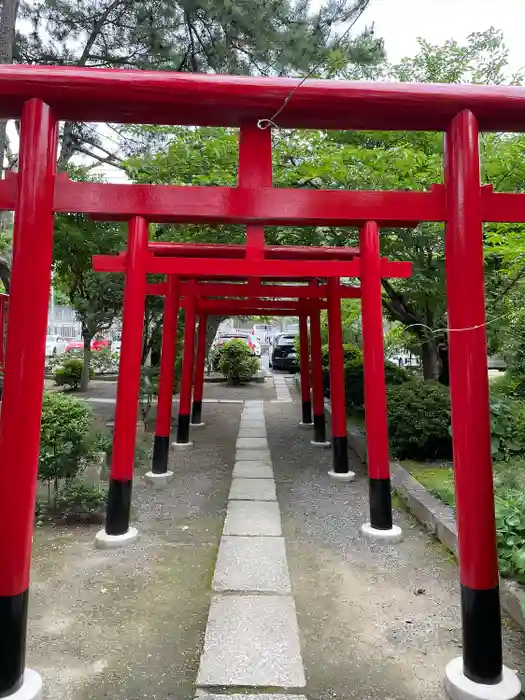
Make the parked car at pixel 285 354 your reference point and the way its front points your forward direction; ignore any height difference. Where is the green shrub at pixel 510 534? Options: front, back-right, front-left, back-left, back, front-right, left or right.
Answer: back

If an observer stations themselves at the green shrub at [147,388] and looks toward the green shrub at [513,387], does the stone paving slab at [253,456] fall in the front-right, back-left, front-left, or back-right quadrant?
front-right

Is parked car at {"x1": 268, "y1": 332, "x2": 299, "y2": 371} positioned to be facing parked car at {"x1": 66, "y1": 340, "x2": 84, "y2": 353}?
no

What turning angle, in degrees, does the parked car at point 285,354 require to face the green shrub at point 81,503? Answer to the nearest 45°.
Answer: approximately 180°

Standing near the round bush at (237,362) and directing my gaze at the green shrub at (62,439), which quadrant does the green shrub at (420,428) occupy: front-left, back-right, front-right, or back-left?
front-left

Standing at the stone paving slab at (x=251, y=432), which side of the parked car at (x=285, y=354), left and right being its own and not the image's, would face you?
back

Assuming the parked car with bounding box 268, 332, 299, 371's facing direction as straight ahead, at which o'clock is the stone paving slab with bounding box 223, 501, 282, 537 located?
The stone paving slab is roughly at 6 o'clock from the parked car.

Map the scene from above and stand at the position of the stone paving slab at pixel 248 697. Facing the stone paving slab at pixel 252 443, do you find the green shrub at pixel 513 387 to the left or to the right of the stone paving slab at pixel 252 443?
right

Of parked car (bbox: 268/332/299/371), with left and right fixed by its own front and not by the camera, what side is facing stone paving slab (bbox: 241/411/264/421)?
back

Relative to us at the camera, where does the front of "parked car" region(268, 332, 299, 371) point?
facing away from the viewer
